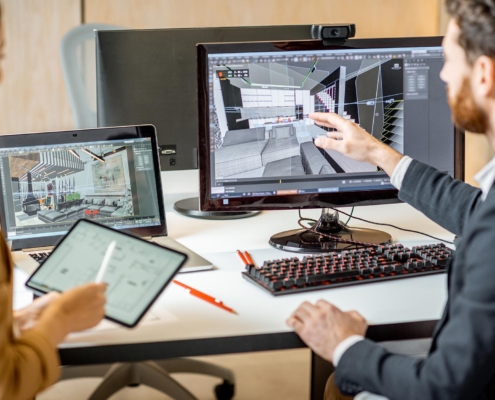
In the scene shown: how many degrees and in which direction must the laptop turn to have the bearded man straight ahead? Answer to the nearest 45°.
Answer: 0° — it already faces them

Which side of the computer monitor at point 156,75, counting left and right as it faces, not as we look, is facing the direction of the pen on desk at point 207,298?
back

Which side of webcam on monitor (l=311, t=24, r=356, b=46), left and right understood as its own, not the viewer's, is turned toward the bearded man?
front

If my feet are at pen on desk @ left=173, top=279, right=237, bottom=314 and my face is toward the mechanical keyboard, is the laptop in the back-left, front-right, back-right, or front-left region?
back-left

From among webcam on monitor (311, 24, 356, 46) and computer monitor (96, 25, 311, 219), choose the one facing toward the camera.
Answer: the webcam on monitor

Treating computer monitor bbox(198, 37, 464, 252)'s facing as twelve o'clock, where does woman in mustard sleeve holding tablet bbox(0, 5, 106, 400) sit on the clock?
The woman in mustard sleeve holding tablet is roughly at 1 o'clock from the computer monitor.

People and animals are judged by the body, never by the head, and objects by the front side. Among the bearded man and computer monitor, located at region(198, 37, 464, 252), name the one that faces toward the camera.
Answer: the computer monitor

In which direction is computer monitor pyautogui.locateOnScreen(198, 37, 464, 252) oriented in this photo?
toward the camera

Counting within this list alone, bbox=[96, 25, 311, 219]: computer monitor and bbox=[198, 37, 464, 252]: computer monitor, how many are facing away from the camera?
1

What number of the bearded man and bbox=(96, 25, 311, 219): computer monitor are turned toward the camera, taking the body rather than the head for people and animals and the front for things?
0

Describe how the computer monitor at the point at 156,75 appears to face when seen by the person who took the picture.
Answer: facing away from the viewer

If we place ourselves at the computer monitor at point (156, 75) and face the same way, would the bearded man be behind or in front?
behind

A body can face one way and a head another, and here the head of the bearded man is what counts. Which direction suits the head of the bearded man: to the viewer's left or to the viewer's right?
to the viewer's left
